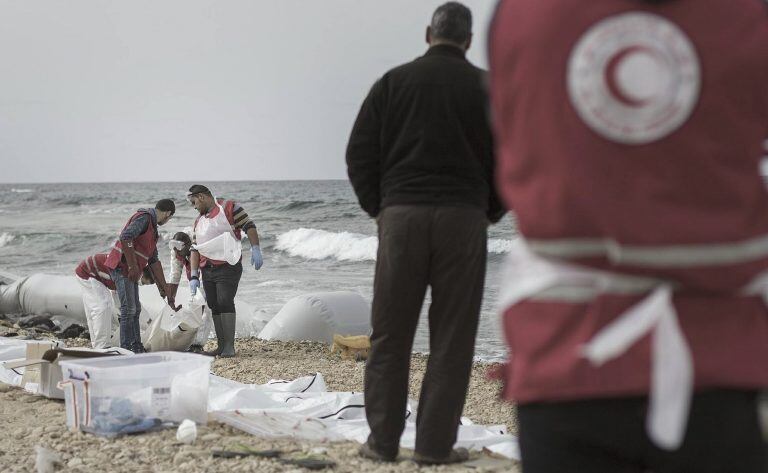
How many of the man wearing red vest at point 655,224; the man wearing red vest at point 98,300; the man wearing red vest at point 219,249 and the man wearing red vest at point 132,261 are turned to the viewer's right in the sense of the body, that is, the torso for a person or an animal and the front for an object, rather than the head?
2

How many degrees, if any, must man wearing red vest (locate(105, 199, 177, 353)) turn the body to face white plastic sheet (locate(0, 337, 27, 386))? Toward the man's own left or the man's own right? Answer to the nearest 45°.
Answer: approximately 135° to the man's own right

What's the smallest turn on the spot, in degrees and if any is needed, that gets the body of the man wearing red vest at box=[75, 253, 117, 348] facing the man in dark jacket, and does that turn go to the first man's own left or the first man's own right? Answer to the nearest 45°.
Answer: approximately 90° to the first man's own right

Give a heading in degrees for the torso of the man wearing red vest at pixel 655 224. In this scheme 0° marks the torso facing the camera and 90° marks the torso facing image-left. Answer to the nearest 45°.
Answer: approximately 180°

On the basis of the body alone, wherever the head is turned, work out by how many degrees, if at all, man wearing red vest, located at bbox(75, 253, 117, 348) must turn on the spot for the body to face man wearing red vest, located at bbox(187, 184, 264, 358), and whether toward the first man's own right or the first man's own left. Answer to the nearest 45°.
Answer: approximately 45° to the first man's own right

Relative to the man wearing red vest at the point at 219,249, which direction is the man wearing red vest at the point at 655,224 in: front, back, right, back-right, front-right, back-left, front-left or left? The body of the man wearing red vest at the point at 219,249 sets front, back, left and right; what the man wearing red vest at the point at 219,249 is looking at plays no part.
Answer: front-left

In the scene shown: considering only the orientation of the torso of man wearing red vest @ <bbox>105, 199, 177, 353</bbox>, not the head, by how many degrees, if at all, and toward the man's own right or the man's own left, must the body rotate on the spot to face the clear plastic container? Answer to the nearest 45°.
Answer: approximately 90° to the man's own right

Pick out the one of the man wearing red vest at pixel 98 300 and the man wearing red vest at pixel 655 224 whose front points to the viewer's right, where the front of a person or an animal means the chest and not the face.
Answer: the man wearing red vest at pixel 98 300

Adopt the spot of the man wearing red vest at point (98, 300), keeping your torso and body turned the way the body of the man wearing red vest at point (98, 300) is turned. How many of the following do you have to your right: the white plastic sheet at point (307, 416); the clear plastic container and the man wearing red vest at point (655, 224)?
3

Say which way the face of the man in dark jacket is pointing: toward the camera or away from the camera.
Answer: away from the camera

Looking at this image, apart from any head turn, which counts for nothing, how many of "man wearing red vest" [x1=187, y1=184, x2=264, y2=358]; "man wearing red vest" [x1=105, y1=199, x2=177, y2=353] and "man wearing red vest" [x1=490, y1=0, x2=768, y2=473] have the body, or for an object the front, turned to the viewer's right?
1

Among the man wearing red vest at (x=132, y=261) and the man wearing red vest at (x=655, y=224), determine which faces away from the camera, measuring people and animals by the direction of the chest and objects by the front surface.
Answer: the man wearing red vest at (x=655, y=224)

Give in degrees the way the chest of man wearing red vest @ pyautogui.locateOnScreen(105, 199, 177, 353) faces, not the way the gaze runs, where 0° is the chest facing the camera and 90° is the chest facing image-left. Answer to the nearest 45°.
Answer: approximately 270°

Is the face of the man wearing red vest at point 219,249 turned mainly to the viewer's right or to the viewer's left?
to the viewer's left

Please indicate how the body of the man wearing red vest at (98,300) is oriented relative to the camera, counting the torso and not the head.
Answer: to the viewer's right

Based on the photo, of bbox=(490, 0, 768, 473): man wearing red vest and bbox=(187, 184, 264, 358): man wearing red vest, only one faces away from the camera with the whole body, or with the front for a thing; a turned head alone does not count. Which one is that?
bbox=(490, 0, 768, 473): man wearing red vest
